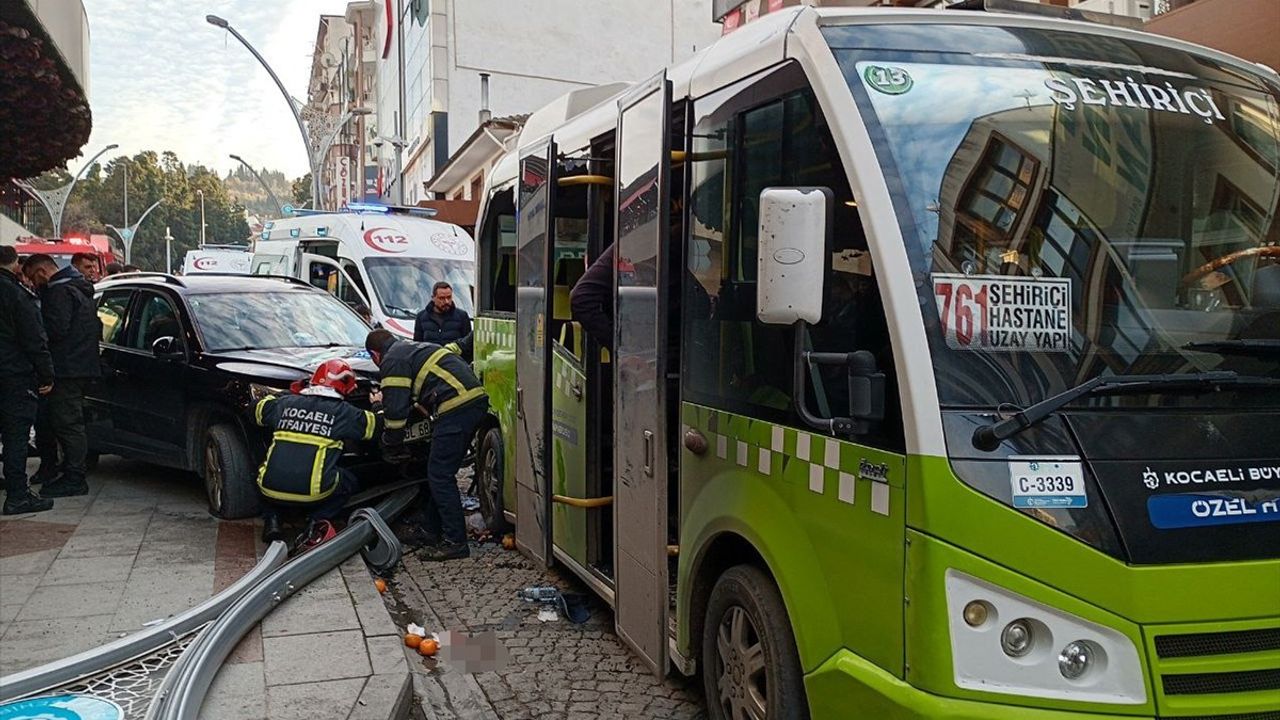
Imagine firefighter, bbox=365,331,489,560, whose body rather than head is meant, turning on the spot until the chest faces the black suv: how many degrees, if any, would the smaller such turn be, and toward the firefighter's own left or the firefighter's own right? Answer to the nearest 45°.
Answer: approximately 45° to the firefighter's own right

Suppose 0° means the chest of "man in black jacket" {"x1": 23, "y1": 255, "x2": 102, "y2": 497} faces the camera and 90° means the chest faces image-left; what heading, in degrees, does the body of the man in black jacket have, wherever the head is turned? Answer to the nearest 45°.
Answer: approximately 90°

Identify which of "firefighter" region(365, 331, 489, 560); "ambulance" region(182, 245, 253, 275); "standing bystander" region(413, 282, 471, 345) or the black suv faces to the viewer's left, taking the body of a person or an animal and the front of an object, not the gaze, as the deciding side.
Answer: the firefighter

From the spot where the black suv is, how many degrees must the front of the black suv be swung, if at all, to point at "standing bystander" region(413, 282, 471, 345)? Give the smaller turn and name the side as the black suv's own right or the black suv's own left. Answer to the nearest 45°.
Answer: approximately 90° to the black suv's own left

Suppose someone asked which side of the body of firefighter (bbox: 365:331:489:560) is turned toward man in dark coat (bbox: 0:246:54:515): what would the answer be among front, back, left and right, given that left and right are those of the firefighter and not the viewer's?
front

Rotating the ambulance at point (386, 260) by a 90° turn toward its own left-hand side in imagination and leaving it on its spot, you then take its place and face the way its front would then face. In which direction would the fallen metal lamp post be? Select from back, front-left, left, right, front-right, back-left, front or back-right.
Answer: back-right

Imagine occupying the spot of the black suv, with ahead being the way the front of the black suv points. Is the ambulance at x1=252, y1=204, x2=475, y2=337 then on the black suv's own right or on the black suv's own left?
on the black suv's own left

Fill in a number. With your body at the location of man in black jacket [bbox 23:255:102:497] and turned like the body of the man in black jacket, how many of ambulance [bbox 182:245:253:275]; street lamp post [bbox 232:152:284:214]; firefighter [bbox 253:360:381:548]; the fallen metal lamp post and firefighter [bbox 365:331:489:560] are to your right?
2

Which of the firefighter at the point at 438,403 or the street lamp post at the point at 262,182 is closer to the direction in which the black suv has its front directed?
the firefighter

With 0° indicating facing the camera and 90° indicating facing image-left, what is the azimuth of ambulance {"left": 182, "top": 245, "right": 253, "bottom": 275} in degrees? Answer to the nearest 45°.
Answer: approximately 0°
